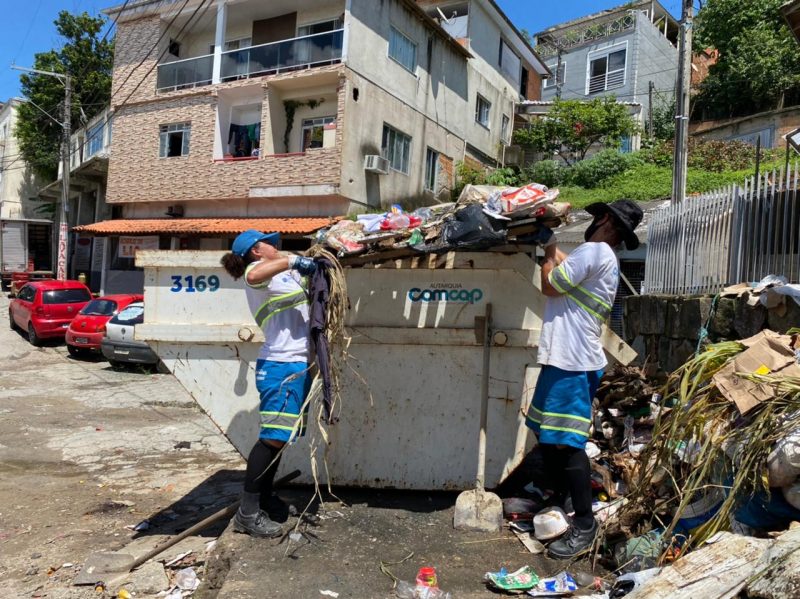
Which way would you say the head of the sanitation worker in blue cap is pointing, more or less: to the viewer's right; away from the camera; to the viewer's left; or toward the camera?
to the viewer's right

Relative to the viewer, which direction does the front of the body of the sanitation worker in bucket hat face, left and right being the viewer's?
facing to the left of the viewer

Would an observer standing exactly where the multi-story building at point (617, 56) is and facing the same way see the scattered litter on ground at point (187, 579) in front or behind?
in front

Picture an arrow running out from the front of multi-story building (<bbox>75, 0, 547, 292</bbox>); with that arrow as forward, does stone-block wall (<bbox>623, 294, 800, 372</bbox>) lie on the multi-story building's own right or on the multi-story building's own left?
on the multi-story building's own left

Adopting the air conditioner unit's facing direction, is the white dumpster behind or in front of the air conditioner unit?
in front

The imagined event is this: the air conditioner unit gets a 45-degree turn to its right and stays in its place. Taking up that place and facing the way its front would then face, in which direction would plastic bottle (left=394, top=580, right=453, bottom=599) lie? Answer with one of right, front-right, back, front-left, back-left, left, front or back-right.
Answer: front

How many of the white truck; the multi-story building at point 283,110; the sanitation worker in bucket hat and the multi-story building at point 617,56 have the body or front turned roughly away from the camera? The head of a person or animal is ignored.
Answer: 1

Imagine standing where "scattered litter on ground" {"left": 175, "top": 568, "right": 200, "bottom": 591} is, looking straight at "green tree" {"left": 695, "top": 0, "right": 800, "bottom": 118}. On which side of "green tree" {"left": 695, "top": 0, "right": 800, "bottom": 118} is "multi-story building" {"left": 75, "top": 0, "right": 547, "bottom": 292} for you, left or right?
left

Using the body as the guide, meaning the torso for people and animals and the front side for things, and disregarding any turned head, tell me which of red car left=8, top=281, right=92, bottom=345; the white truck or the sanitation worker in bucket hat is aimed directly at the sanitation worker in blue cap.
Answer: the sanitation worker in bucket hat
